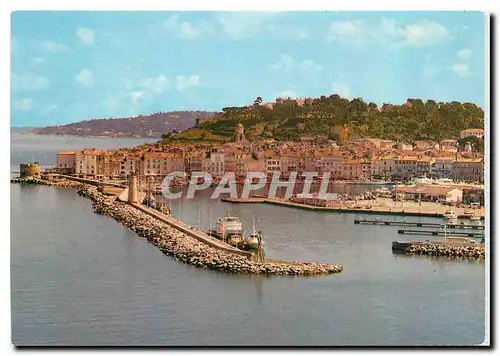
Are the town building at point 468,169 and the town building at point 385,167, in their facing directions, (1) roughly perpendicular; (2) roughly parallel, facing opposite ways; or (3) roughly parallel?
roughly parallel

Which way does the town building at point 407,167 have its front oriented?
toward the camera

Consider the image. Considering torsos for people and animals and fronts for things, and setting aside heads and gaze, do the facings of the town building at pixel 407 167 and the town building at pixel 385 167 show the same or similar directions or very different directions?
same or similar directions

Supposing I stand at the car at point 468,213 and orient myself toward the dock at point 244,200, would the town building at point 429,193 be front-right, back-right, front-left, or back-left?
front-right

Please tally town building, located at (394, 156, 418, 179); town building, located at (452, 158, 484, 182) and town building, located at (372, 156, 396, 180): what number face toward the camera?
3

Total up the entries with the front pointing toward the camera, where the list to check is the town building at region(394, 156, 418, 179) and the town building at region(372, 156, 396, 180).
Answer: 2

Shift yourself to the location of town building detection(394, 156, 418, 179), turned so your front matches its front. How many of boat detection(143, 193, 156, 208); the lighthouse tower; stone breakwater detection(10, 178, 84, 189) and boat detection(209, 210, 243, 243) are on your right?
4

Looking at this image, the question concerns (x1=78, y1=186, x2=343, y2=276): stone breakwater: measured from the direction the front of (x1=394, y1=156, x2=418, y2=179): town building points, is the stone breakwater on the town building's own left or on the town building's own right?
on the town building's own right

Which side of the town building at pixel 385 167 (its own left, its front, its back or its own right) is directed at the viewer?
front

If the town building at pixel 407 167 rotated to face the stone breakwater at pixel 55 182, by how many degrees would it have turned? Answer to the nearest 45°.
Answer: approximately 90° to its right

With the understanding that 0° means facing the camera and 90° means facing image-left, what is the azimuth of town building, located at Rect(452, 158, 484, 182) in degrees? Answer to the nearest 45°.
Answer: approximately 0°
